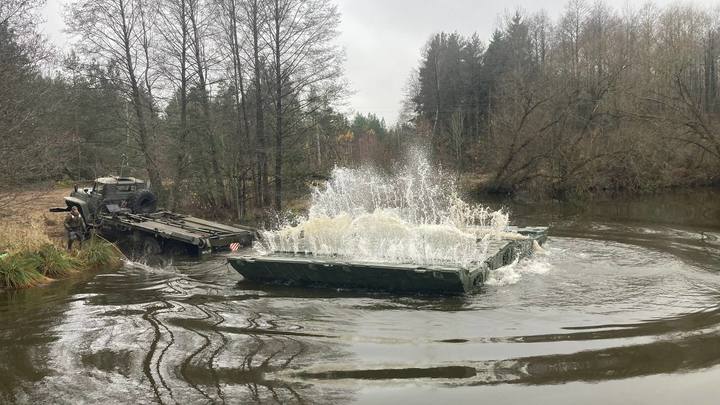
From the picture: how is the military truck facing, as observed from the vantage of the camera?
facing away from the viewer and to the left of the viewer

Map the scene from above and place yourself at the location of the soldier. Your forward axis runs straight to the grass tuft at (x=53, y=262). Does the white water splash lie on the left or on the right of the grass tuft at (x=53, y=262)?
left

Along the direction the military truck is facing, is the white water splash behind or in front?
behind

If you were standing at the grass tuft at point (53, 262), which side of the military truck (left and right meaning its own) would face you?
left

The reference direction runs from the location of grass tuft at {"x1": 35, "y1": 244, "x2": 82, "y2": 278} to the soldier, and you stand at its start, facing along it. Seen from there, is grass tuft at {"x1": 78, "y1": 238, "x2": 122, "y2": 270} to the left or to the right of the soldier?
right
